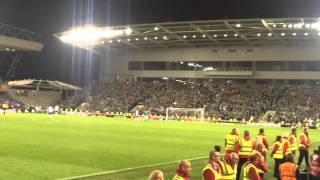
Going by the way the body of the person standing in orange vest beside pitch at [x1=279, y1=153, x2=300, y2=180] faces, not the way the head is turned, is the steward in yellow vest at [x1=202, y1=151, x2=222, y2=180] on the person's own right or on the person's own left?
on the person's own left

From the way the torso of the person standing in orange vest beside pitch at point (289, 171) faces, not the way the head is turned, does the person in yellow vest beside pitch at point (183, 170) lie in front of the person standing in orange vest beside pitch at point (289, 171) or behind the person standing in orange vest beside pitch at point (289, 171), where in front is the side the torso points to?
behind

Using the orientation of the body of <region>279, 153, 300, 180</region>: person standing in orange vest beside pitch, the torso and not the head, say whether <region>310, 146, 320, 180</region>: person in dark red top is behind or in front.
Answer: in front

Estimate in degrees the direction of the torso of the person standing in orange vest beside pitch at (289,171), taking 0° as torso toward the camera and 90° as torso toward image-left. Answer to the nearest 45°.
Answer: approximately 180°

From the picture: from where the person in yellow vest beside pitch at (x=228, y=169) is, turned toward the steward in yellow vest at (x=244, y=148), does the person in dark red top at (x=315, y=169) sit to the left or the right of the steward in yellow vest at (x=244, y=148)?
right

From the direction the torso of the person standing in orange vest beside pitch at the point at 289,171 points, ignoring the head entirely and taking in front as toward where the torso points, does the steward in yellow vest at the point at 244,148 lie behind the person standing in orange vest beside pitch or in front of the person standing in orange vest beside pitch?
in front

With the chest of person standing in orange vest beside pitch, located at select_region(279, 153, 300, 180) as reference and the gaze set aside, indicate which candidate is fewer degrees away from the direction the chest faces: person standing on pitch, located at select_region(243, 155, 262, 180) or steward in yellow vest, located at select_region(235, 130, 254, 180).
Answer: the steward in yellow vest
